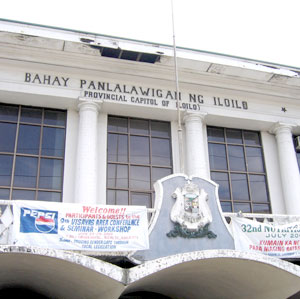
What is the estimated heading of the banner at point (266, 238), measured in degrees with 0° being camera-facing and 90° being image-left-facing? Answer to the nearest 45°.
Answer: approximately 0°

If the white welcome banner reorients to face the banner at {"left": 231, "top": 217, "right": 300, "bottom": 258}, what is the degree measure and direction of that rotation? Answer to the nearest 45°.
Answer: approximately 90° to its left

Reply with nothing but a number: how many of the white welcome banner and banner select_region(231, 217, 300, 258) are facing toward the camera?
2

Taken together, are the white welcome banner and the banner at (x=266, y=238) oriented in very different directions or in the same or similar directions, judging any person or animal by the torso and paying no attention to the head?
same or similar directions

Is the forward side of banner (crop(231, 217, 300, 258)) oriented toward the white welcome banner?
no

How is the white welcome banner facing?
toward the camera
